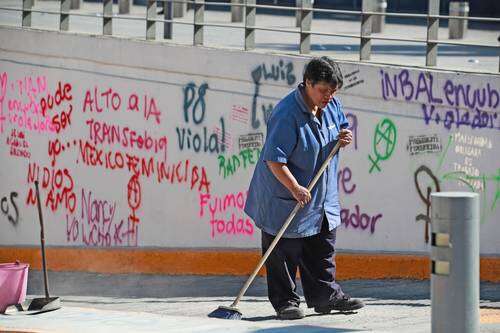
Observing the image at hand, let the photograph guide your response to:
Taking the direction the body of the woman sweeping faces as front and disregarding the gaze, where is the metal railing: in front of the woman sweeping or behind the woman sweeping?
behind
